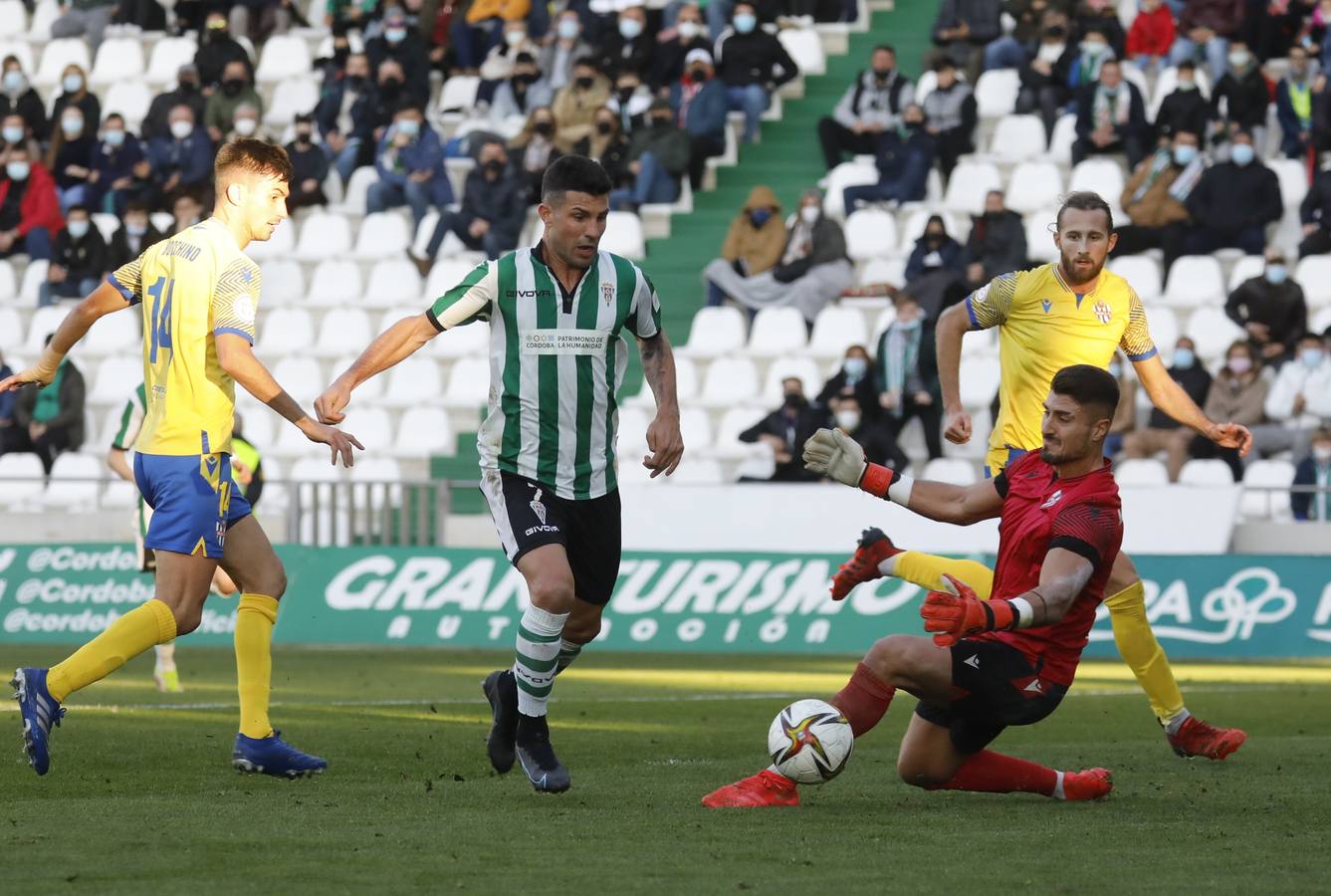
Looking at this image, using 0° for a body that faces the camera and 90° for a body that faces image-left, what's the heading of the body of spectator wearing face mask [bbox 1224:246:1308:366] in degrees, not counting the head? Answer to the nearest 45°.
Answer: approximately 0°

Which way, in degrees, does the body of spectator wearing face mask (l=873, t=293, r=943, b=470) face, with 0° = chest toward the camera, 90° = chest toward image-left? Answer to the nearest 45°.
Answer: approximately 0°

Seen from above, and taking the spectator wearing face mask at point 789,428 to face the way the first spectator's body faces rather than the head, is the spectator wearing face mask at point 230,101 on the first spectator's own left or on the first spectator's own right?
on the first spectator's own right

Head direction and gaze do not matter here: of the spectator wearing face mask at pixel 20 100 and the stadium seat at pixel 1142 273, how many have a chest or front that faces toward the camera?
2

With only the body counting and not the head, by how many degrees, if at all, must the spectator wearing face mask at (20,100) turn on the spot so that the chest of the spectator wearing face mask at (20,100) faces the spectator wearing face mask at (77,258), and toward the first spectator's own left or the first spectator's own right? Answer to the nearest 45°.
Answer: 0° — they already face them

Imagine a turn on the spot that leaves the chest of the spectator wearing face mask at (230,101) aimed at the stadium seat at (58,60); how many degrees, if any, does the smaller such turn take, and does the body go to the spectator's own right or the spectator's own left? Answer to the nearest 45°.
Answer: approximately 135° to the spectator's own right
